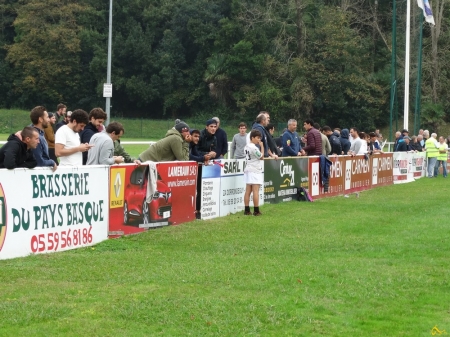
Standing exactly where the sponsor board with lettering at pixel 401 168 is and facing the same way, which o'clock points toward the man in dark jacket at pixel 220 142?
The man in dark jacket is roughly at 2 o'clock from the sponsor board with lettering.

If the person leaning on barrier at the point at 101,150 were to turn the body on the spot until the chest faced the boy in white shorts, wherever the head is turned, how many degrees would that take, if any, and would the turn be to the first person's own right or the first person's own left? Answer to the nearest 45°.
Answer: approximately 45° to the first person's own left

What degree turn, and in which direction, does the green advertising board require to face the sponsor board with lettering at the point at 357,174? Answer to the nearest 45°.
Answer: approximately 135° to its left

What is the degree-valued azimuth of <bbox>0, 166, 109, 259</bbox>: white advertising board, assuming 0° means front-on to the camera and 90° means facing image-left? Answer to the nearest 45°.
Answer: approximately 315°

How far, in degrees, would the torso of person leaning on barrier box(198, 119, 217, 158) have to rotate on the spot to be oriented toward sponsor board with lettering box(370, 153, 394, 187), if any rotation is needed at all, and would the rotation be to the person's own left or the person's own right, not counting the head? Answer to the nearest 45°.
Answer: approximately 90° to the person's own left

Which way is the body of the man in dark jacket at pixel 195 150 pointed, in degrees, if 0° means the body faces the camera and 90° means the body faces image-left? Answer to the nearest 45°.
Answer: approximately 315°

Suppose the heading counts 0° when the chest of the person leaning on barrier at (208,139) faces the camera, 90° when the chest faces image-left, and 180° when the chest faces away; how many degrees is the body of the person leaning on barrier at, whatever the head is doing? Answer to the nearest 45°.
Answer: approximately 315°

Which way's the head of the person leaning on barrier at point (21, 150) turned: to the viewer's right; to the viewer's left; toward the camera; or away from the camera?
to the viewer's right

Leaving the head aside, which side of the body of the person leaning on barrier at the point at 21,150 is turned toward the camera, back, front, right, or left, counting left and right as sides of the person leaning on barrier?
right

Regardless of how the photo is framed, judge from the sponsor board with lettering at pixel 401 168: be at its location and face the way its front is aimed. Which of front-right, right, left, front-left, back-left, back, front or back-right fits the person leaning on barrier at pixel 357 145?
front-right

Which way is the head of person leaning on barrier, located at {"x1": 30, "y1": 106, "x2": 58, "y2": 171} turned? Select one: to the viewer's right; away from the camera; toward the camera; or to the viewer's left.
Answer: to the viewer's right
